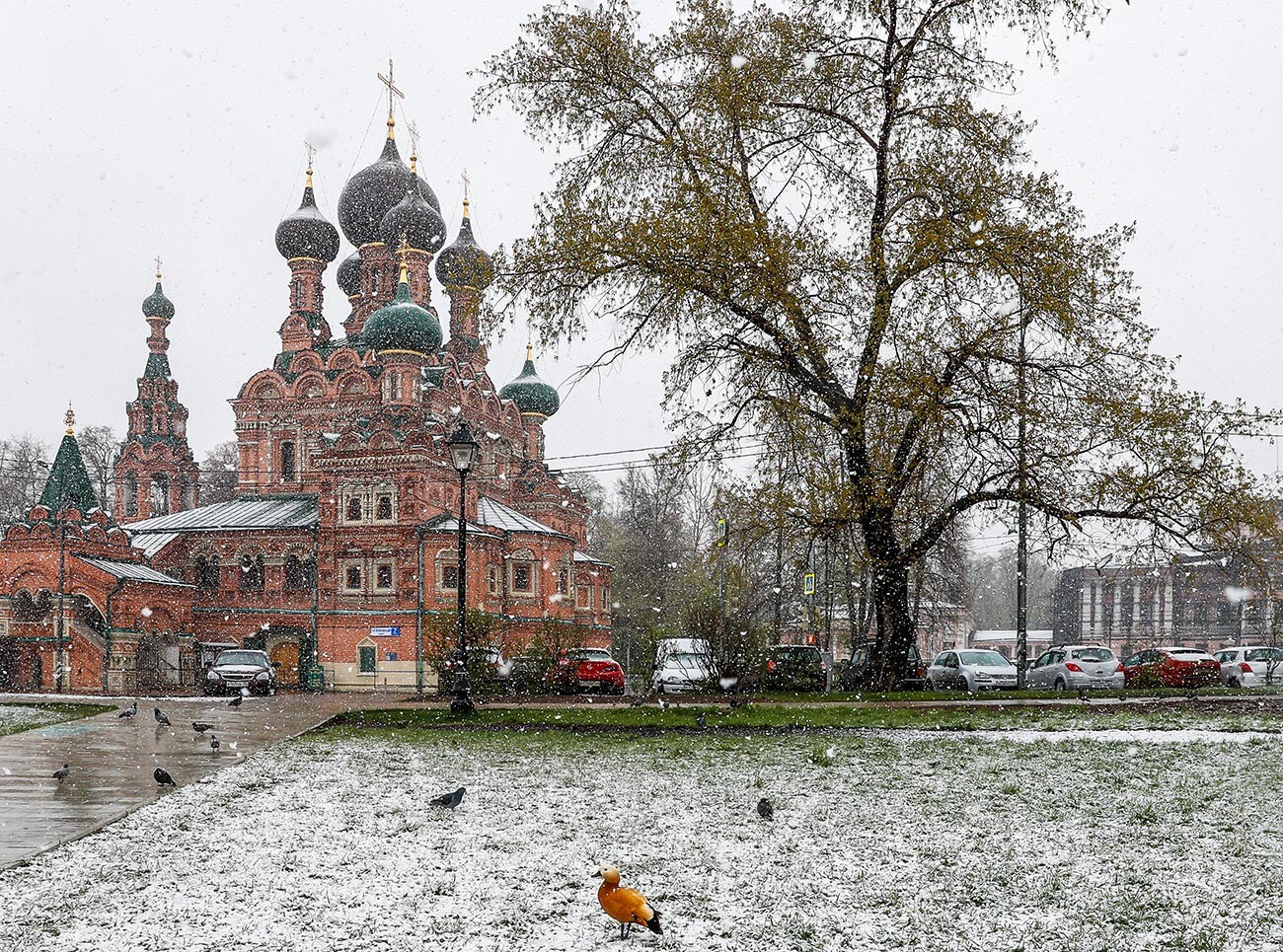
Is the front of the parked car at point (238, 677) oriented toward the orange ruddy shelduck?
yes

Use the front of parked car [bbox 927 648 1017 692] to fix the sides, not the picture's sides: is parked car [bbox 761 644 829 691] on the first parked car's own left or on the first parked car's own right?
on the first parked car's own right

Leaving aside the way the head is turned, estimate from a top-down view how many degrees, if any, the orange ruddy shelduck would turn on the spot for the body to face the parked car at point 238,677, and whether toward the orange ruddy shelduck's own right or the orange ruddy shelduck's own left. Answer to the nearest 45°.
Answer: approximately 90° to the orange ruddy shelduck's own right

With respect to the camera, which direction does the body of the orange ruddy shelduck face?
to the viewer's left
